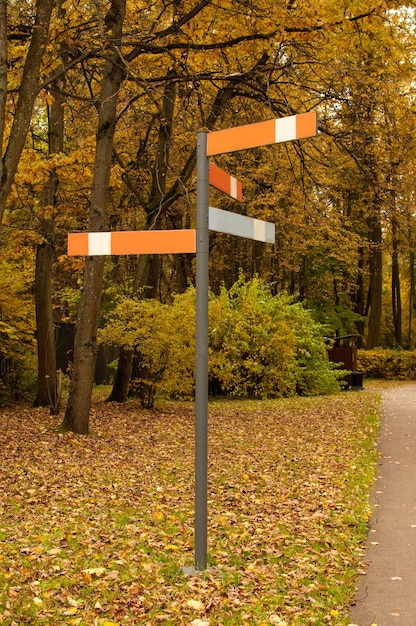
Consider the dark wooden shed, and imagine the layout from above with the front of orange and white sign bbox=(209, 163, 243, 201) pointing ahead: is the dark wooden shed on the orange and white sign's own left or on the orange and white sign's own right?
on the orange and white sign's own left

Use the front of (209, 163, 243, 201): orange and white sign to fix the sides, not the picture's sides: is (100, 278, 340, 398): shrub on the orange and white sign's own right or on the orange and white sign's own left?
on the orange and white sign's own left

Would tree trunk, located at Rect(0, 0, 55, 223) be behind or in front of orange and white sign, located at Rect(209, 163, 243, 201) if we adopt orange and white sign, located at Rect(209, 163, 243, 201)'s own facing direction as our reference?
behind

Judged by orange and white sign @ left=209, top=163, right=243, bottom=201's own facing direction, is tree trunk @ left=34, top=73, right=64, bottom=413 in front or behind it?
behind

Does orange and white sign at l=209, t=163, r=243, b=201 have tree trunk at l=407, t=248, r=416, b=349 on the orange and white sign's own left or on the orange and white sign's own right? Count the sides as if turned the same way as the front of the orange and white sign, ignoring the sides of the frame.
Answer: on the orange and white sign's own left

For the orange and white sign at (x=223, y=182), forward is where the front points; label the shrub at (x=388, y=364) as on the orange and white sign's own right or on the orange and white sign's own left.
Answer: on the orange and white sign's own left

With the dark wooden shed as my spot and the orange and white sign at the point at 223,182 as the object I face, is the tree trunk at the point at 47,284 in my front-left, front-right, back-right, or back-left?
front-right
